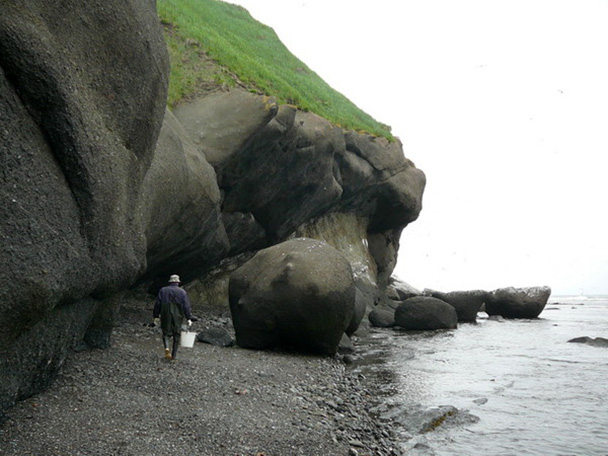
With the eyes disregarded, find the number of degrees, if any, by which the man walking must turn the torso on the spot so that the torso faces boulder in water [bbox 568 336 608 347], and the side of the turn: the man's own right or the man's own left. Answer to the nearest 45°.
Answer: approximately 45° to the man's own right

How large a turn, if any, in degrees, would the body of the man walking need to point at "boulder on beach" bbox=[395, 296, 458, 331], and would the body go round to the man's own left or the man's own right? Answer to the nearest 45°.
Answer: approximately 45° to the man's own right

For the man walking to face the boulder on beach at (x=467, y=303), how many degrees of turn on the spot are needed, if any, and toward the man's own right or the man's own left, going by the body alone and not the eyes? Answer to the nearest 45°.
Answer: approximately 45° to the man's own right

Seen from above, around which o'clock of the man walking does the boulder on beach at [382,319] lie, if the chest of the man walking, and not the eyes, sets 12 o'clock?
The boulder on beach is roughly at 1 o'clock from the man walking.

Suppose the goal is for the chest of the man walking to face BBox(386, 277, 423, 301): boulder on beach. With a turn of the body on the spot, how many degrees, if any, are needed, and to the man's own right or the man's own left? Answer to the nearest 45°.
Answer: approximately 45° to the man's own right

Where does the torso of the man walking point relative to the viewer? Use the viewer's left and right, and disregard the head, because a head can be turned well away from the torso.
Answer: facing away from the viewer

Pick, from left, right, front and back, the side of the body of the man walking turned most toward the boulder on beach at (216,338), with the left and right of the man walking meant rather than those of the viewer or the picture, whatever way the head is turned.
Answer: front

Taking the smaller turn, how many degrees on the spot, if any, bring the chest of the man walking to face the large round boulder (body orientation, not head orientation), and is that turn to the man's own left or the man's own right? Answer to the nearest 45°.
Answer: approximately 45° to the man's own right
